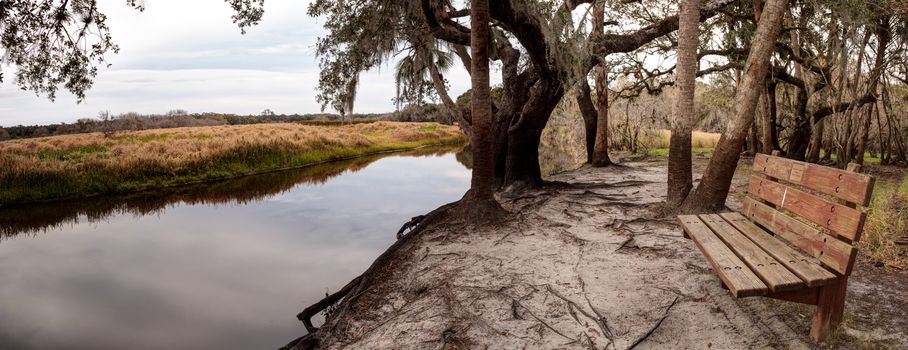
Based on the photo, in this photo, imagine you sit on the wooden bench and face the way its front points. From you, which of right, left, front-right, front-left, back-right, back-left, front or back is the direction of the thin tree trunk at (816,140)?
back-right

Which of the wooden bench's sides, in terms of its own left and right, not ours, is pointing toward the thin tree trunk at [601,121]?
right

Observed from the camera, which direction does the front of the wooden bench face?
facing the viewer and to the left of the viewer

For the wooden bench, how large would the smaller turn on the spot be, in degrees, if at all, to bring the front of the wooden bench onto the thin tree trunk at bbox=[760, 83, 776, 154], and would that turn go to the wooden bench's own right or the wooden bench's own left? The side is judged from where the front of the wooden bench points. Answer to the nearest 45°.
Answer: approximately 135° to the wooden bench's own right

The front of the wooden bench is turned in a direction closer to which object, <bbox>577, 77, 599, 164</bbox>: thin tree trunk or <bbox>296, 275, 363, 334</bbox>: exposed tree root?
the exposed tree root

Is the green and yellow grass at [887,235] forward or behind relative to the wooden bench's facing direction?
behind

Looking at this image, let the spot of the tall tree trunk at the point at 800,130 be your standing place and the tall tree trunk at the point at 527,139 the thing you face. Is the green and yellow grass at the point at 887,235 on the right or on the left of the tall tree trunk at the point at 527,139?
left

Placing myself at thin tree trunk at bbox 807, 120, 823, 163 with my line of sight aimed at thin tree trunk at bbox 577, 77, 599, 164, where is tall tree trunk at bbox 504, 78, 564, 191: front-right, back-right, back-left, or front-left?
front-left

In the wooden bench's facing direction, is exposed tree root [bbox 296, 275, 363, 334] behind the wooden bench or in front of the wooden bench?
in front

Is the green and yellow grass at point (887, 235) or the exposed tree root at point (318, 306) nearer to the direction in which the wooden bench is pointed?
the exposed tree root

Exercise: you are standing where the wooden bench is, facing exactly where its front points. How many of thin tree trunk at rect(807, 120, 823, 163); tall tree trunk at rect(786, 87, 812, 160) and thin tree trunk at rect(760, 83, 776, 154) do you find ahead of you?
0

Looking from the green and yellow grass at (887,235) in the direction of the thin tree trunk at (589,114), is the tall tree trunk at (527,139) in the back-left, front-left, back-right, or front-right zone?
front-left

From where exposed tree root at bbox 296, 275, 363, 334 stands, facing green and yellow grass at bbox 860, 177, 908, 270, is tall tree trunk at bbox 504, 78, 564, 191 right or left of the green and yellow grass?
left
